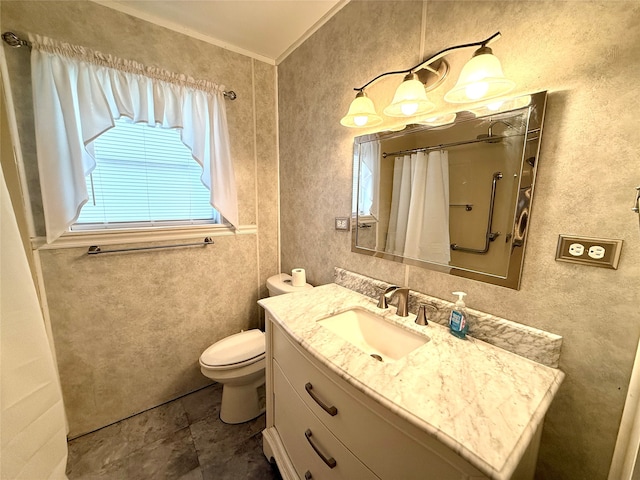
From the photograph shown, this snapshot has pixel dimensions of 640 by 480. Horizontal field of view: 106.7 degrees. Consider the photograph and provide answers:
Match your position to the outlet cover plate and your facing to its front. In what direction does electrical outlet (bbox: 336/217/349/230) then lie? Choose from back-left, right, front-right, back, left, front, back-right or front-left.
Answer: right

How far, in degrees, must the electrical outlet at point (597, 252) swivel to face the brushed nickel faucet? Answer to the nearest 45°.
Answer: approximately 90° to its right

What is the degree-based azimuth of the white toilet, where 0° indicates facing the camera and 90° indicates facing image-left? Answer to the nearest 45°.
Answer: approximately 45°

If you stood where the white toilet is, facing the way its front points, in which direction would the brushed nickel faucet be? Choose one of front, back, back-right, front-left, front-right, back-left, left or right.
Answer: left

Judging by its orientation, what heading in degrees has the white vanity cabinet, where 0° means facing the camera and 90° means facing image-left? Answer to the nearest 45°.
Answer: approximately 45°

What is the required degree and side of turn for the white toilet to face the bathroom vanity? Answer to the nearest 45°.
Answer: approximately 90° to its left

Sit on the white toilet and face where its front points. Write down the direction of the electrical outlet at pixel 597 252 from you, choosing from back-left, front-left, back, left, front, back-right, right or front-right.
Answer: left
